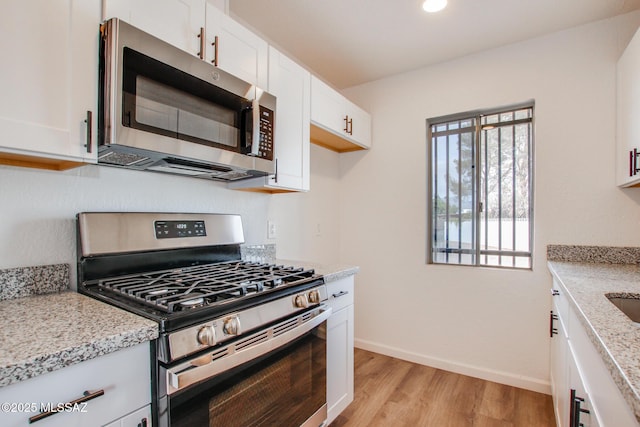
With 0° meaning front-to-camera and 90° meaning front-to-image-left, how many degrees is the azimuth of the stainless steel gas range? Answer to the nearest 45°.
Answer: approximately 315°

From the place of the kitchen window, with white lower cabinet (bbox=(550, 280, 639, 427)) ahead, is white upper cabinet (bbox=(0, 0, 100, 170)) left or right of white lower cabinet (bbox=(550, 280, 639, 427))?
right

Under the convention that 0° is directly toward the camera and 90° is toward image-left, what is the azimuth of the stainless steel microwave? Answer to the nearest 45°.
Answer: approximately 315°

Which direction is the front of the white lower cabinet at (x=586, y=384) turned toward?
to the viewer's left

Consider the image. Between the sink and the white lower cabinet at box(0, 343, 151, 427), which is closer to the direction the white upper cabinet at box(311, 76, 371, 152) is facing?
the sink

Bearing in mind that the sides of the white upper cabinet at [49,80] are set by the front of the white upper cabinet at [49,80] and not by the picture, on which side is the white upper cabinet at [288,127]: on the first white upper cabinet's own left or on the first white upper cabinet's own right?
on the first white upper cabinet's own left

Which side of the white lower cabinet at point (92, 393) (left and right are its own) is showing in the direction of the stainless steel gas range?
left

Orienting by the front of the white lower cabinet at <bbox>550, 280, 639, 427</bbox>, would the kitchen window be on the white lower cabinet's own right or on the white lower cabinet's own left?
on the white lower cabinet's own right
